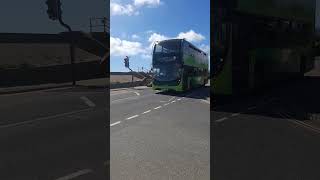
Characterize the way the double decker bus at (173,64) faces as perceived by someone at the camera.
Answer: facing the viewer and to the left of the viewer
